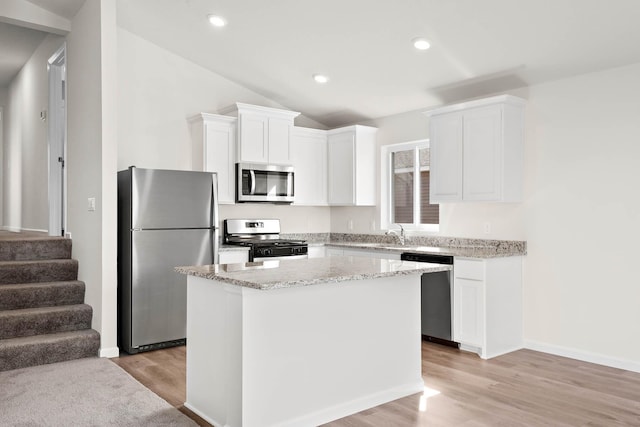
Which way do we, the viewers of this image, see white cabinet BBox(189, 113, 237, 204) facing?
facing the viewer and to the right of the viewer

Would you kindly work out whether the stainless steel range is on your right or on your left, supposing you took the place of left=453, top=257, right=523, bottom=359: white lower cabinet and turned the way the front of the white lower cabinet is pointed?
on your right

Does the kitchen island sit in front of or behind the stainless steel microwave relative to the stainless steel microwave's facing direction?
in front

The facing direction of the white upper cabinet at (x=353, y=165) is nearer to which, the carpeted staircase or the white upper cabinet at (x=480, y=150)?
the carpeted staircase

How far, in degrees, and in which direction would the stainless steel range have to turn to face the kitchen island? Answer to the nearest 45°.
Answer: approximately 45° to its right

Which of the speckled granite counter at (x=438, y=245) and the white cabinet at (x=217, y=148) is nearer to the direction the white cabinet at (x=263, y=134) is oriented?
the speckled granite counter

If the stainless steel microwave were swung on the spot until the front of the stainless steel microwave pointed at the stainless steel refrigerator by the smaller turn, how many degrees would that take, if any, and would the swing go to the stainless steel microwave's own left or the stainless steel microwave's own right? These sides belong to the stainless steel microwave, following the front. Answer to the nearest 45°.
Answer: approximately 90° to the stainless steel microwave's own right

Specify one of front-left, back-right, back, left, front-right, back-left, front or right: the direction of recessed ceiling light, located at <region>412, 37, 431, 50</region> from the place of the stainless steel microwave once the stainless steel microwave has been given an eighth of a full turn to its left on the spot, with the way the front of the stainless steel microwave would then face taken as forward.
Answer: front-right

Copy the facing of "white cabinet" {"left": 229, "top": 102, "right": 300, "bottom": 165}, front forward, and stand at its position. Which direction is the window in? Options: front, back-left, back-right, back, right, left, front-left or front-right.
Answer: front-left

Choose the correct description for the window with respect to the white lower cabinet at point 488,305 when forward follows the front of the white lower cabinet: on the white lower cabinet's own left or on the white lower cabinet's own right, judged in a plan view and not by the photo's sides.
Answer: on the white lower cabinet's own right

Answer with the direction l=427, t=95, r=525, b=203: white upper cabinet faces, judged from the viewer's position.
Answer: facing the viewer and to the left of the viewer
